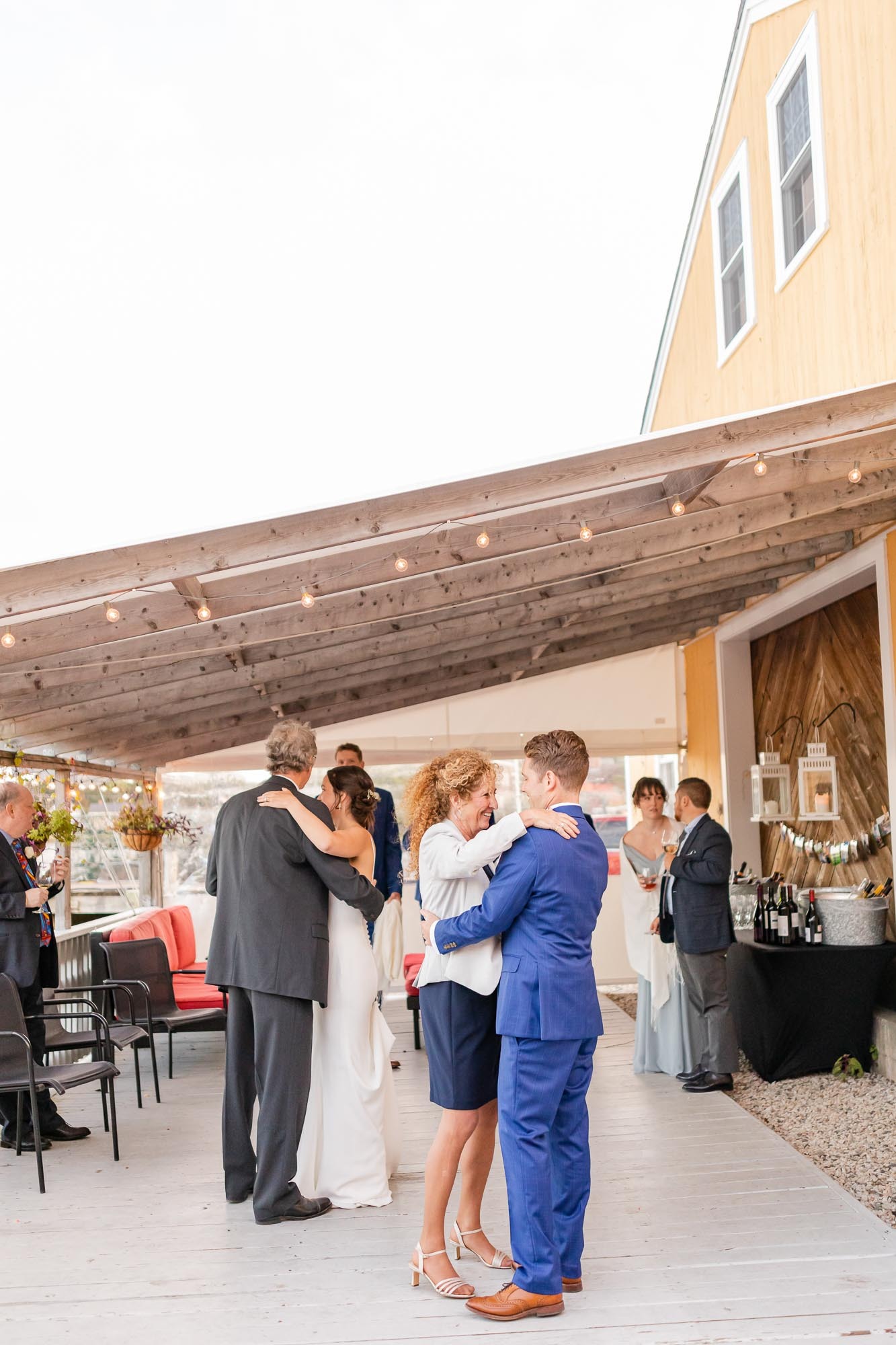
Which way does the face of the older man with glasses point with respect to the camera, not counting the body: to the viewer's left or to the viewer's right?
to the viewer's right

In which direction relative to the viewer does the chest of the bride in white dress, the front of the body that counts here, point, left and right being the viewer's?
facing to the left of the viewer

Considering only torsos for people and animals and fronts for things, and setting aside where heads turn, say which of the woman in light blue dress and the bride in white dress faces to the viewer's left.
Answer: the bride in white dress

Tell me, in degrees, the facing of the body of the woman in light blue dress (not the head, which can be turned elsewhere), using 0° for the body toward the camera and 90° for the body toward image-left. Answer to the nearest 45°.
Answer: approximately 0°

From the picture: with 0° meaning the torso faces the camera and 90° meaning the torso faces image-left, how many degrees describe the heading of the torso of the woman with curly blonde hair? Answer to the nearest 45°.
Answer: approximately 270°

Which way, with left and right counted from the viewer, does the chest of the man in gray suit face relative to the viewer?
facing away from the viewer and to the right of the viewer

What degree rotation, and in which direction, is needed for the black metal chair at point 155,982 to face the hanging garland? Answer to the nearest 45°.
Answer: approximately 45° to its left

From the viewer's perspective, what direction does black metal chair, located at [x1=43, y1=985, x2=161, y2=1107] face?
to the viewer's right

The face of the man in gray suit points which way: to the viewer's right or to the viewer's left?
to the viewer's right

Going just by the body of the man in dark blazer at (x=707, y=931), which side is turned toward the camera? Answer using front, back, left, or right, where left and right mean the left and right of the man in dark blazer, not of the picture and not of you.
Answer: left

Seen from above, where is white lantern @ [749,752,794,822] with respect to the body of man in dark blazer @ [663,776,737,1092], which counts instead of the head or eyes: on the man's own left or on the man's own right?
on the man's own right

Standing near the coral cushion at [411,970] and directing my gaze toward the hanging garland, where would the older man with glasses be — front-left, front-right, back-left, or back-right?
back-right
